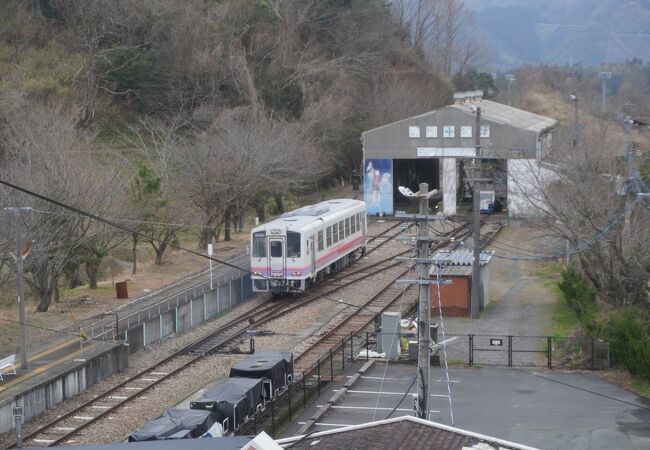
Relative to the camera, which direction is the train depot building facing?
toward the camera

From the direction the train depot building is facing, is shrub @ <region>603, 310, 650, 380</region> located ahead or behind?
ahead

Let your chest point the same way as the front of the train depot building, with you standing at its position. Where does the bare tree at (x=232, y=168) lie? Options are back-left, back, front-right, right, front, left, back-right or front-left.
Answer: front-right

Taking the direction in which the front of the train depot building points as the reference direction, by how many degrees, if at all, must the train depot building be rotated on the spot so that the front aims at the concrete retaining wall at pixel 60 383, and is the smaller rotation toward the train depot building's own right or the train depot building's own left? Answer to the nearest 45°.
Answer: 0° — it already faces it

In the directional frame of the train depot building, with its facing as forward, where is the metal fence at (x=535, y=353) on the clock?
The metal fence is roughly at 12 o'clock from the train depot building.

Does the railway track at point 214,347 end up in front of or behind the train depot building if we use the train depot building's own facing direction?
in front

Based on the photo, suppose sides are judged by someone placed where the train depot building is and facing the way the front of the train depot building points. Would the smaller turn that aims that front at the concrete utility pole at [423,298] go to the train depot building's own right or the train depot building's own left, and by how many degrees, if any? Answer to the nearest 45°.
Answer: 0° — it already faces it

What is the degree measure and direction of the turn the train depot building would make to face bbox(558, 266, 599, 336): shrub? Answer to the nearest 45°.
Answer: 0° — it already faces it

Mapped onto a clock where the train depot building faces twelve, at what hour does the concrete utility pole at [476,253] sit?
The concrete utility pole is roughly at 12 o'clock from the train depot building.

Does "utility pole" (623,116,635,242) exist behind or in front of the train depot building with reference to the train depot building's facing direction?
in front
